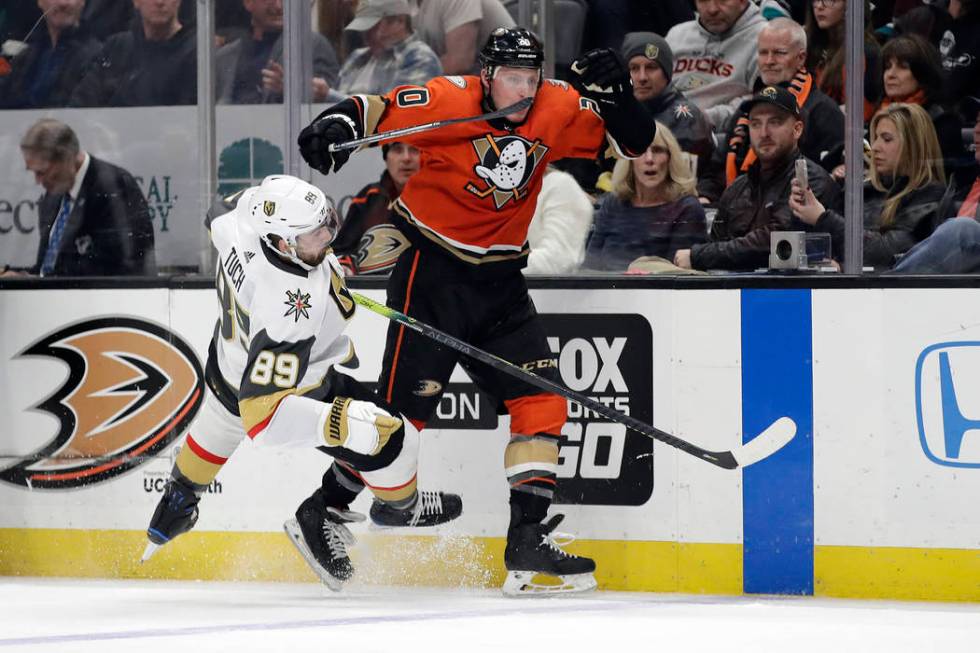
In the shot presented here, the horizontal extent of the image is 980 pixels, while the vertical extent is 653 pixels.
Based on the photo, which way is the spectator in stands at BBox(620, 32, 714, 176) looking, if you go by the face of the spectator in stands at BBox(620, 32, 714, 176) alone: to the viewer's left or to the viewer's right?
to the viewer's left

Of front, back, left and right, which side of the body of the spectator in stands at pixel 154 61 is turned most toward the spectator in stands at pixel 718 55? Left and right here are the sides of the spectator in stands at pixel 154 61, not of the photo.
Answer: left

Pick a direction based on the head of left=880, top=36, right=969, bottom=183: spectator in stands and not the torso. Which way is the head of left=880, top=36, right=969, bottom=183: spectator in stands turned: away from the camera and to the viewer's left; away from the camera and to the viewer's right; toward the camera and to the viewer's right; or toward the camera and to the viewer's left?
toward the camera and to the viewer's left

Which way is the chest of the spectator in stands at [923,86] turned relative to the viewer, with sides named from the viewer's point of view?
facing the viewer and to the left of the viewer

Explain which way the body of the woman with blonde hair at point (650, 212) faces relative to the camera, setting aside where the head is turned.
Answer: toward the camera

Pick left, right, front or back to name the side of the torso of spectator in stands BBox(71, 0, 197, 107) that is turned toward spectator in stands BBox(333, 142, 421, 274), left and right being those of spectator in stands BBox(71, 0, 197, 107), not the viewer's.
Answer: left

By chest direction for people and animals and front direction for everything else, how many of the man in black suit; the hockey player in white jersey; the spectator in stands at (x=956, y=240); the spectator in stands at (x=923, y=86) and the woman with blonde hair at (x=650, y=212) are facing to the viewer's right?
1

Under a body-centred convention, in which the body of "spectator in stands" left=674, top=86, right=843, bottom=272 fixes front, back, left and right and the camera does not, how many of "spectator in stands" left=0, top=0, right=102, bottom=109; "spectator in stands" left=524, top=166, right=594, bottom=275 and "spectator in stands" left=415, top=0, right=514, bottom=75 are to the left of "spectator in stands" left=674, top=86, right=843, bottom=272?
0

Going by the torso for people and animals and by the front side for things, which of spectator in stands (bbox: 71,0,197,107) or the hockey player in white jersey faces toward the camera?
the spectator in stands

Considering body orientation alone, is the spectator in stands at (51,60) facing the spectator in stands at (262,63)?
no

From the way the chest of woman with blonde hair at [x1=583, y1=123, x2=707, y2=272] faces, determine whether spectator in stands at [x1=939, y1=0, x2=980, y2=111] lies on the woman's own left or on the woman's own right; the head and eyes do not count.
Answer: on the woman's own left
